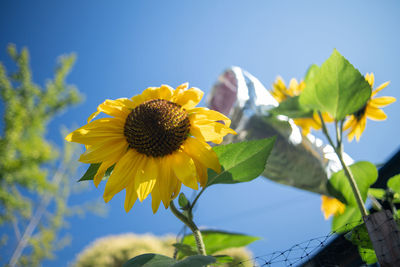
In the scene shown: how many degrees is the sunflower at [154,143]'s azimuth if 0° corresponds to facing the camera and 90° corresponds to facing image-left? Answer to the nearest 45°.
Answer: approximately 0°
